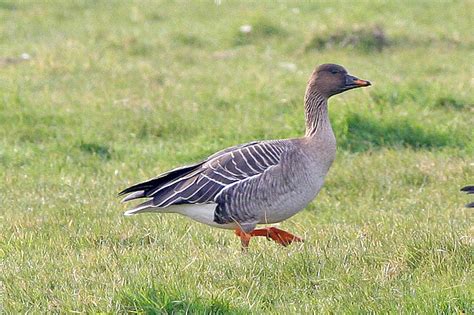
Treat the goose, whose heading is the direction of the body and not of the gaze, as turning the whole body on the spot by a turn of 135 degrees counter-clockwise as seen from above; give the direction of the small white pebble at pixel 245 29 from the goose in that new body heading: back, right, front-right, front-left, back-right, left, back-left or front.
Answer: front-right

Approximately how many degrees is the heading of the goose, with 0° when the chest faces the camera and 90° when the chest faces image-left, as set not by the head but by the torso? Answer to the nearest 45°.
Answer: approximately 270°

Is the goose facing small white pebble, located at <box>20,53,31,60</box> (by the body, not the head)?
no
